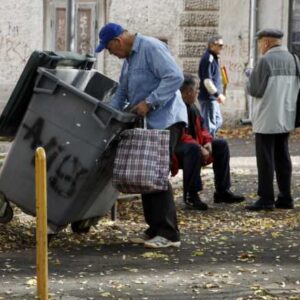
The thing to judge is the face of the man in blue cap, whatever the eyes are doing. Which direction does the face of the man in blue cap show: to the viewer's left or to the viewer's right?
to the viewer's left

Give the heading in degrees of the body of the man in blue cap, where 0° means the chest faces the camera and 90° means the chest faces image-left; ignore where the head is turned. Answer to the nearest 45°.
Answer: approximately 90°

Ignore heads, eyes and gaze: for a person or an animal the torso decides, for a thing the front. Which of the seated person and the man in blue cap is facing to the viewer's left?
the man in blue cap

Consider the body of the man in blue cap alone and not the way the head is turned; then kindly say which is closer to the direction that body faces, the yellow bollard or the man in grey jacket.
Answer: the yellow bollard

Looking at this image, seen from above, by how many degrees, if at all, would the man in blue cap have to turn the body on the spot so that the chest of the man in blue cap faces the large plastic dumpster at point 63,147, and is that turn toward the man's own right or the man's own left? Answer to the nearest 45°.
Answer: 0° — they already face it

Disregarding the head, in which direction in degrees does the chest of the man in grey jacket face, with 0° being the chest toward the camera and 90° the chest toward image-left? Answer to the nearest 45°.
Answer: approximately 135°

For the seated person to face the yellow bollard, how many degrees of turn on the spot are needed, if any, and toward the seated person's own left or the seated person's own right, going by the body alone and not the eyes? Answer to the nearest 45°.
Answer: approximately 45° to the seated person's own right

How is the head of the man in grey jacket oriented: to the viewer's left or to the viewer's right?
to the viewer's left

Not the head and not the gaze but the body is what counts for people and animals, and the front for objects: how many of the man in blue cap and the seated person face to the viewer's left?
1

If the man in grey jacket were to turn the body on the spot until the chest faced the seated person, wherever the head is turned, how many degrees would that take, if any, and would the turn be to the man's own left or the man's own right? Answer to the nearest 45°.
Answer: approximately 45° to the man's own left
